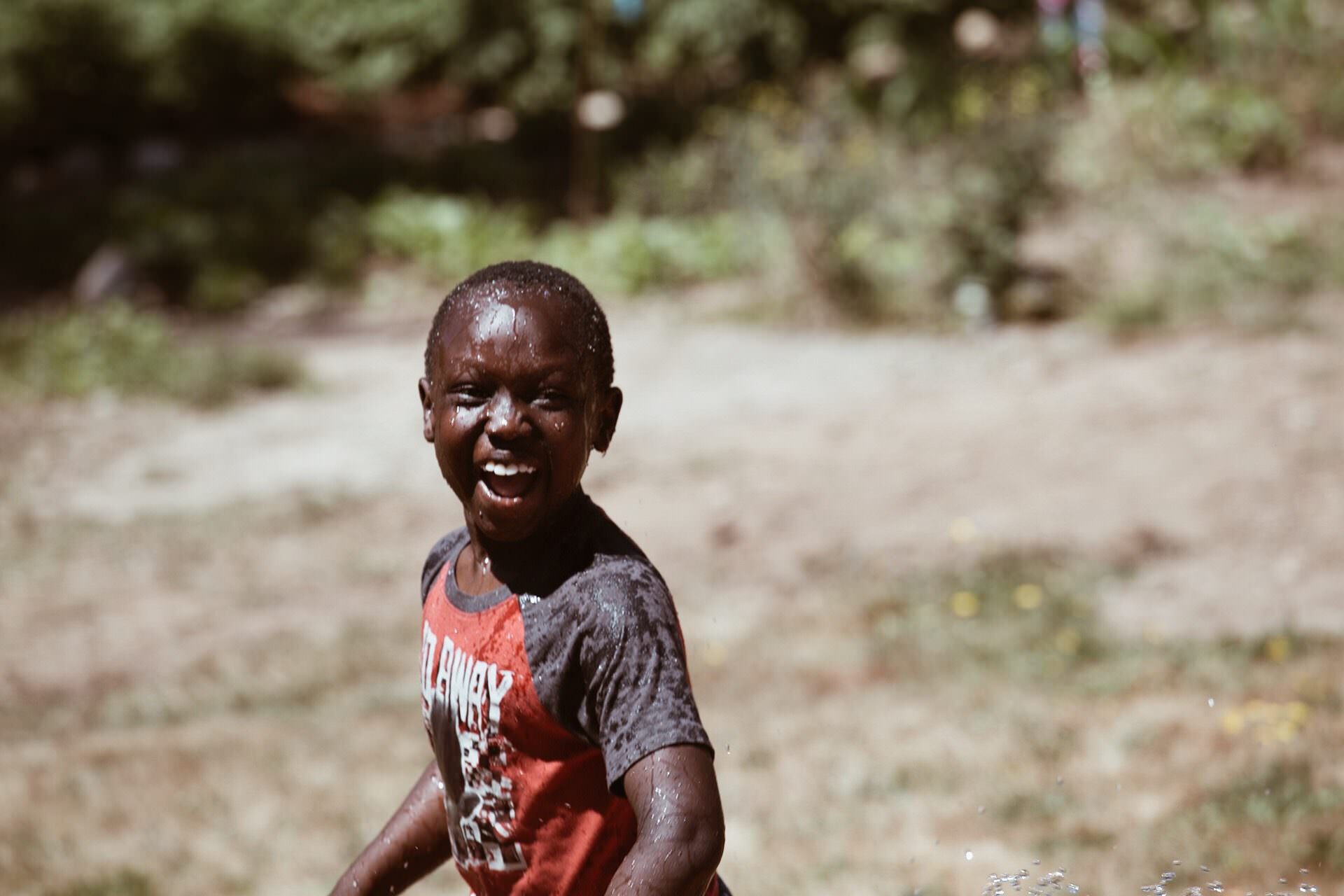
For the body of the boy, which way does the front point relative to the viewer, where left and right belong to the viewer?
facing the viewer and to the left of the viewer

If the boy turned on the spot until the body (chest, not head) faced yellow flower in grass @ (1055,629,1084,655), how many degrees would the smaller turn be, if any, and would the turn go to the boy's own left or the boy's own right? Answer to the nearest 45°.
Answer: approximately 180°
